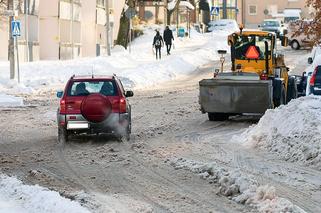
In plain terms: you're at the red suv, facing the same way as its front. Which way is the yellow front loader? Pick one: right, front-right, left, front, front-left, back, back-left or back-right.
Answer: front-right

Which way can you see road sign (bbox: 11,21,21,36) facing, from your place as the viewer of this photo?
facing the viewer

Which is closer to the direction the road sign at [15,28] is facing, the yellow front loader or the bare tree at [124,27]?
the yellow front loader

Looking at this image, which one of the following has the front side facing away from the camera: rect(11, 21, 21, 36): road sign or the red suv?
the red suv

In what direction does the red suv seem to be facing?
away from the camera

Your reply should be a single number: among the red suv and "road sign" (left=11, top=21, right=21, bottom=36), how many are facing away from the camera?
1

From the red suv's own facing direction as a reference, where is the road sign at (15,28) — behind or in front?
in front

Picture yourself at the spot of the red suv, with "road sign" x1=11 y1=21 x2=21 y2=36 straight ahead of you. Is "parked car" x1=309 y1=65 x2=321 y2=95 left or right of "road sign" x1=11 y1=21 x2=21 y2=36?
right

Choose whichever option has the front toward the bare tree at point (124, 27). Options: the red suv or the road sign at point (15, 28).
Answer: the red suv
